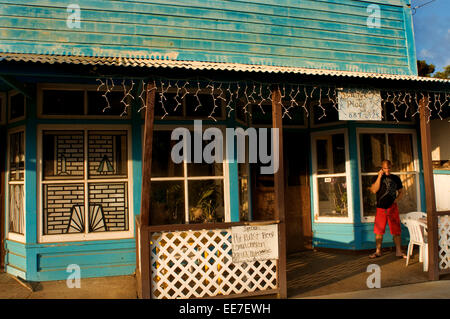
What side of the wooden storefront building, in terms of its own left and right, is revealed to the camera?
front

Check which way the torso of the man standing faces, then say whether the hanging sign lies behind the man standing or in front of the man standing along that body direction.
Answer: in front

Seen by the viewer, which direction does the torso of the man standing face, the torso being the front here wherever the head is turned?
toward the camera

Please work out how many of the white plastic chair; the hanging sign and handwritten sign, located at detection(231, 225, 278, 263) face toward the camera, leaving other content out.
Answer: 2
